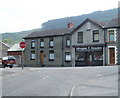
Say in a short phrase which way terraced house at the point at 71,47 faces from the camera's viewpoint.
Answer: facing the viewer

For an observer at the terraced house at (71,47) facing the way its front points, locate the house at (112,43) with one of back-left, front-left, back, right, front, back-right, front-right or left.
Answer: front-left
